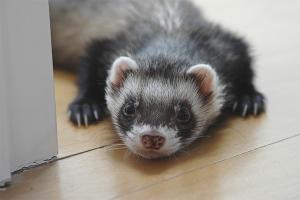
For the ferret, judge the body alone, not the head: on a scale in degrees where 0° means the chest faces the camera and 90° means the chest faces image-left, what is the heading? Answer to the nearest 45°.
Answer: approximately 0°

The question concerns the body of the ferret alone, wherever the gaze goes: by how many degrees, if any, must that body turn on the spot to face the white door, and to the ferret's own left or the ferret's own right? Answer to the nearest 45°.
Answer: approximately 45° to the ferret's own right
